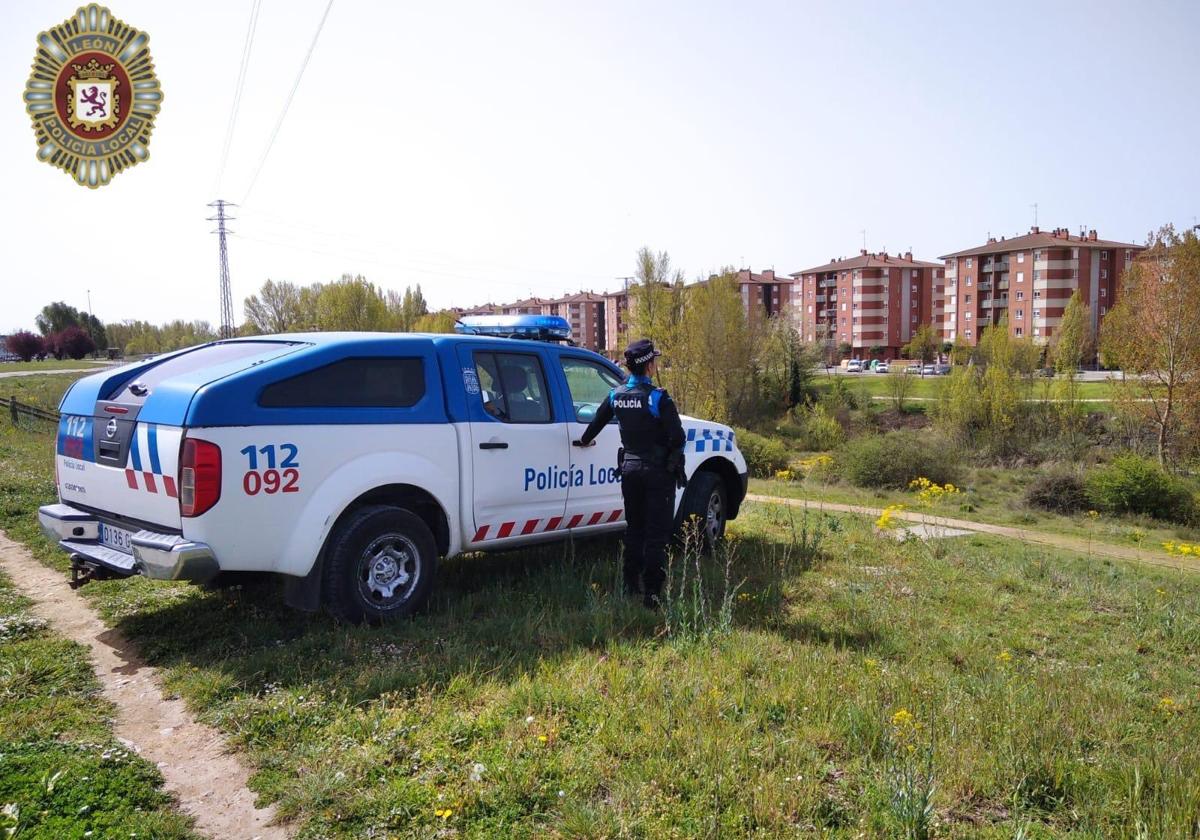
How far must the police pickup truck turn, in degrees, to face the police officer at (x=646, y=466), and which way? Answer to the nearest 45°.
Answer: approximately 45° to its right

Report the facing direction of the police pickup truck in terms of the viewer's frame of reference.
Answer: facing away from the viewer and to the right of the viewer

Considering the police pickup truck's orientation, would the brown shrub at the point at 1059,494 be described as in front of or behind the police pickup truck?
in front

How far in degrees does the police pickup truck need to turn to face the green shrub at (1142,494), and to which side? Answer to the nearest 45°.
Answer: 0° — it already faces it

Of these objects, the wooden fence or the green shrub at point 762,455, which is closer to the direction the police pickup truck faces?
the green shrub

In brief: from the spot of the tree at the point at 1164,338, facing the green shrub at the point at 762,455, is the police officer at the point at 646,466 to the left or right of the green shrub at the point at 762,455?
left

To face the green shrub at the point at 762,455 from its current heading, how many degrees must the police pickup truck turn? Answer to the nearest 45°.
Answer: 0° — it already faces it

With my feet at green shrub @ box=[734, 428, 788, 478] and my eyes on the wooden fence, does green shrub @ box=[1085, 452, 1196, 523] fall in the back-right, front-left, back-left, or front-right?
back-left

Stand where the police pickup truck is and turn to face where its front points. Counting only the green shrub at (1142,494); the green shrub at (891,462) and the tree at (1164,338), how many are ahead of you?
3

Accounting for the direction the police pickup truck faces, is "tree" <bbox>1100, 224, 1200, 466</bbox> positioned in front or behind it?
in front

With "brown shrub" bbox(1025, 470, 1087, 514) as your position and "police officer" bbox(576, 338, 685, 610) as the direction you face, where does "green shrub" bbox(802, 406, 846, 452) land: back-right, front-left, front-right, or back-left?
back-right

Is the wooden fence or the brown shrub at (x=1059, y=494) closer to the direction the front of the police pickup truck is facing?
the brown shrub

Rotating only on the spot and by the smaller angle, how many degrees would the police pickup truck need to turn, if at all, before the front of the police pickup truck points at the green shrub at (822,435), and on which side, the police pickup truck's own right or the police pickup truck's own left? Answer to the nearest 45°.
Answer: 0° — it already faces it
